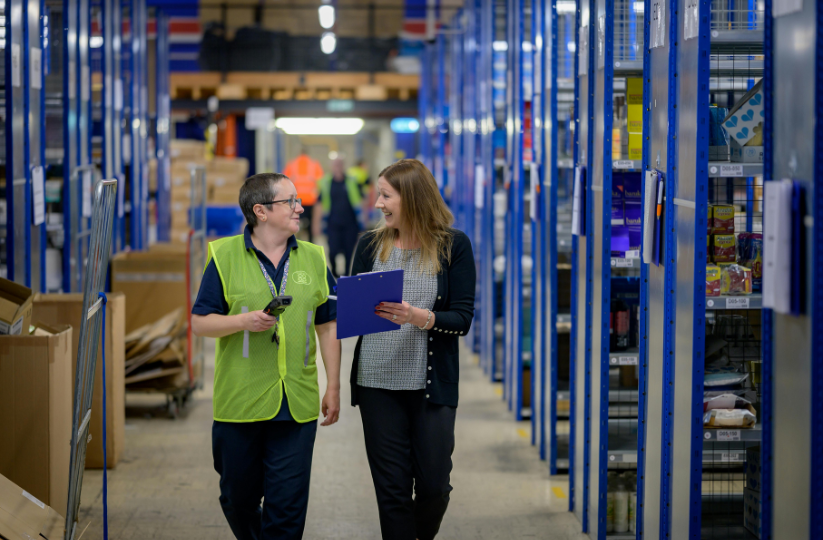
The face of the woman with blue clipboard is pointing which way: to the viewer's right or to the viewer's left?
to the viewer's left

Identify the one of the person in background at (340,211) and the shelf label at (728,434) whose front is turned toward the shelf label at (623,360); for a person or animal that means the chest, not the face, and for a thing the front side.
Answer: the person in background

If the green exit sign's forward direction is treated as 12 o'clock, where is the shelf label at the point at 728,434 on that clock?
The shelf label is roughly at 12 o'clock from the green exit sign.
